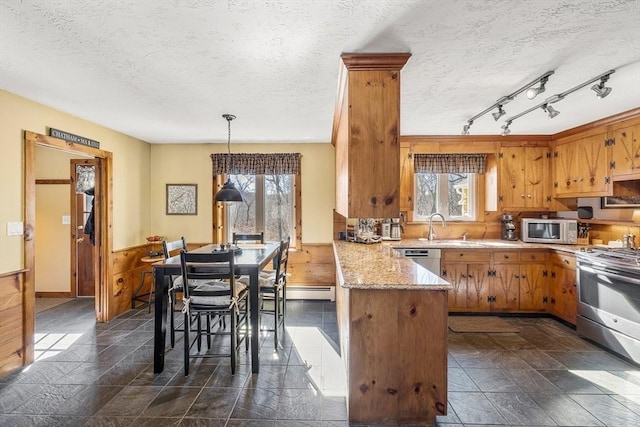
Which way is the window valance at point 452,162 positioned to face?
toward the camera

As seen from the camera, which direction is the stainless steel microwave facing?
toward the camera

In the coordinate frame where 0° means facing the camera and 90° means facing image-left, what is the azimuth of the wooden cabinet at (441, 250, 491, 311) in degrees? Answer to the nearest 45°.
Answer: approximately 0°

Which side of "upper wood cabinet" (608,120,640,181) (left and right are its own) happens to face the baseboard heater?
front

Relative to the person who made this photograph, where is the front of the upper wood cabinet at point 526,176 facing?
facing the viewer

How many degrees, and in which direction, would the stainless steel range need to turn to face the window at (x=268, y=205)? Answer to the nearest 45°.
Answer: approximately 45° to its right

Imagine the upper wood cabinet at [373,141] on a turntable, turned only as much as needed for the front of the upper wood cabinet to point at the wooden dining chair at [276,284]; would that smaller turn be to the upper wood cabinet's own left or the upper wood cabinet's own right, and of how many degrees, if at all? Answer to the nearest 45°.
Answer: approximately 45° to the upper wood cabinet's own right

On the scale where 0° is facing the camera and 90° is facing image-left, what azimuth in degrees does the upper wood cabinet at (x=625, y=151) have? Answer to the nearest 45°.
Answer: approximately 45°

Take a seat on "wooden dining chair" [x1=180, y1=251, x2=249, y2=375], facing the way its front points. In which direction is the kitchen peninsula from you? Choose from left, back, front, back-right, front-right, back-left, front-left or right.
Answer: back-right
